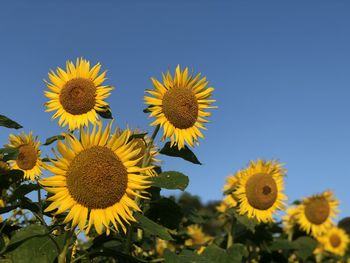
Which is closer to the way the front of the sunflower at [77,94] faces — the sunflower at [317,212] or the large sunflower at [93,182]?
the large sunflower

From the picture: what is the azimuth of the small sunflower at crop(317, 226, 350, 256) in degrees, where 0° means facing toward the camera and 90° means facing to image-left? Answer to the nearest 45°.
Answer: approximately 0°

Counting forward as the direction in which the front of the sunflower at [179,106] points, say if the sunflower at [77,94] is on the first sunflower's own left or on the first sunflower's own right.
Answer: on the first sunflower's own right

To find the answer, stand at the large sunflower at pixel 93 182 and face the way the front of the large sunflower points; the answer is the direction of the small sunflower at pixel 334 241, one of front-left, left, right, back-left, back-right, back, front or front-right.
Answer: back-left

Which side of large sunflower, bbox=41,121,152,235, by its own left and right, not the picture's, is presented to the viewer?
front

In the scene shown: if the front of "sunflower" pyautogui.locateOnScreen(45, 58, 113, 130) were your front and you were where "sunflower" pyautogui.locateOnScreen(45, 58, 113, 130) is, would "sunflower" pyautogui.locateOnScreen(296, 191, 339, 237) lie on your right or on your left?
on your left

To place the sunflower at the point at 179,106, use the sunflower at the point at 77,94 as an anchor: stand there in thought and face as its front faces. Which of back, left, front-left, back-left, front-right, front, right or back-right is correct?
front-left
